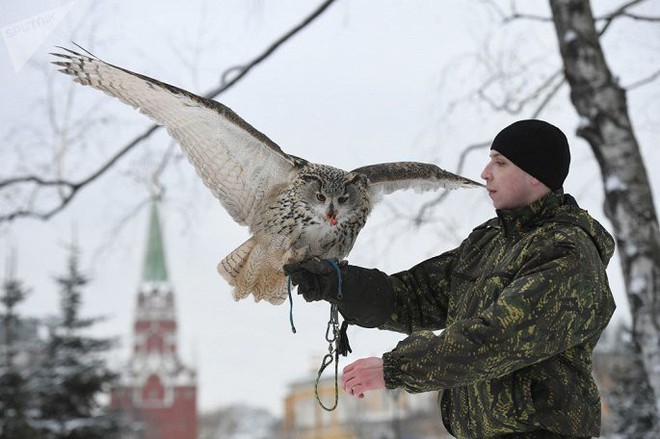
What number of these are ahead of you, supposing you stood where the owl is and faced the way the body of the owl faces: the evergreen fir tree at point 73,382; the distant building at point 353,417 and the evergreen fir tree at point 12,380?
0

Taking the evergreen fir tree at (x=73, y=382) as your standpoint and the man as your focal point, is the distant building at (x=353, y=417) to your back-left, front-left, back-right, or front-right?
back-left

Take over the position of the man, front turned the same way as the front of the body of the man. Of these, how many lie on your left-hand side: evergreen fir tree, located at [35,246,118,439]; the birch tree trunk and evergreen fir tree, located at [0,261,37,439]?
0

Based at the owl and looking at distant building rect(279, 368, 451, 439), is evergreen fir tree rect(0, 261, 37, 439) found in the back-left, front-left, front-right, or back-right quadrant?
front-left

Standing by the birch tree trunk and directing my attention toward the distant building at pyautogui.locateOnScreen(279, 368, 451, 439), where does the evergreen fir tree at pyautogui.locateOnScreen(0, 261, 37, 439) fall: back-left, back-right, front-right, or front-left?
front-left

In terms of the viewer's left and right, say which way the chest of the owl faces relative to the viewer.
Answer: facing the viewer and to the right of the viewer

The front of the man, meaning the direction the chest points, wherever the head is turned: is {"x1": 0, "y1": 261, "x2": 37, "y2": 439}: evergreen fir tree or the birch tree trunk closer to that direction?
the evergreen fir tree

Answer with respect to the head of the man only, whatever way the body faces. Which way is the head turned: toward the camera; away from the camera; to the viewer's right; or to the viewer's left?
to the viewer's left

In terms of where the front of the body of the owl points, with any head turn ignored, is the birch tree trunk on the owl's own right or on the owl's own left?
on the owl's own left

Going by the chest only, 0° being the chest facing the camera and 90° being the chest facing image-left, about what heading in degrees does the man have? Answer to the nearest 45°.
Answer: approximately 90°

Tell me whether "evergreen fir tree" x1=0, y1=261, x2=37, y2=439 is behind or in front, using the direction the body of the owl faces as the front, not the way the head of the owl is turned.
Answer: behind
